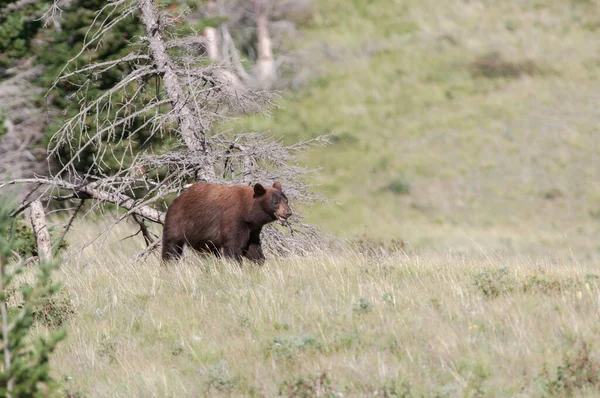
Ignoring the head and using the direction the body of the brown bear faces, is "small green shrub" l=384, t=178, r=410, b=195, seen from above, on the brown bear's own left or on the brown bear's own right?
on the brown bear's own left

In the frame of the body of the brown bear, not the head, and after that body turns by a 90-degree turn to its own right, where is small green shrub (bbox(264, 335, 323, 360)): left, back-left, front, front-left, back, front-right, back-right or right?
front

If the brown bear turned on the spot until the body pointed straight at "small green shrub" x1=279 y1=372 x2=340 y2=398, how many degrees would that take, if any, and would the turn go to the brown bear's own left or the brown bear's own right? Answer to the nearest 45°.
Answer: approximately 90° to the brown bear's own right

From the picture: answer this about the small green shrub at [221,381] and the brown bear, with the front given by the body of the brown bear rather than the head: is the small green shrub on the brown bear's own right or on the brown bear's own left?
on the brown bear's own right

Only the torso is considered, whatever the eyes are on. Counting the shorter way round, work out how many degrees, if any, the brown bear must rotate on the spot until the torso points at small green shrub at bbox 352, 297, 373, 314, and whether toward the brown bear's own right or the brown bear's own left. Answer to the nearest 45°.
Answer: approximately 90° to the brown bear's own right

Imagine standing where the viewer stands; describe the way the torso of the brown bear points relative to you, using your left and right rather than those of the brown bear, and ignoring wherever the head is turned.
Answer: facing to the right of the viewer

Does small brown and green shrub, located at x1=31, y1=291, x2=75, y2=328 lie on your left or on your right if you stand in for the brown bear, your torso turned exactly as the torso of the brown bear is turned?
on your right

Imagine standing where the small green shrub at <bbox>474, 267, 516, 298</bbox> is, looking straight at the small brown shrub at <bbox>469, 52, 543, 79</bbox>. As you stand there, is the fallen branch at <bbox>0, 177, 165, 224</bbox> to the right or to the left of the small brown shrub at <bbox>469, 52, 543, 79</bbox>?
left

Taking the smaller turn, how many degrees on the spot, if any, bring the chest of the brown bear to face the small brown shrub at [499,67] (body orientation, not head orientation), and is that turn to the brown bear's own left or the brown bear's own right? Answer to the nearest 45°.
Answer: approximately 45° to the brown bear's own left

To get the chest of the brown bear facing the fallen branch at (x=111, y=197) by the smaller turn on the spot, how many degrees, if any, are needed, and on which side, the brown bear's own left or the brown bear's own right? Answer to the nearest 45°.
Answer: approximately 135° to the brown bear's own left

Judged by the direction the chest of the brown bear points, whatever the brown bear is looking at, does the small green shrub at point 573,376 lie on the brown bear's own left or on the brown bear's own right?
on the brown bear's own right

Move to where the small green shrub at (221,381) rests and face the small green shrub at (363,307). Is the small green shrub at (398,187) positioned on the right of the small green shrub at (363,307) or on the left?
left
